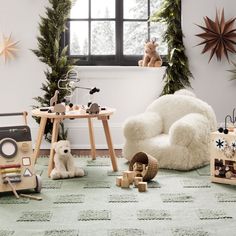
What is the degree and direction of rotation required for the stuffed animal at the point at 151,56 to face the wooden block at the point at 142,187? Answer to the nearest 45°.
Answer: approximately 45° to its left

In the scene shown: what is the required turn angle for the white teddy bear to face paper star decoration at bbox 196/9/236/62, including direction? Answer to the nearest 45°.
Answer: approximately 135° to its left

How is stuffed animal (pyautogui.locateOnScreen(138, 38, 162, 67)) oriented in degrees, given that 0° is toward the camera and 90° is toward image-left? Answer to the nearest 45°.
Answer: approximately 45°

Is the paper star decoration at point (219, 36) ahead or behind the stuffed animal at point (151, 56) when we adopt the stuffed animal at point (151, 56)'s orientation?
behind

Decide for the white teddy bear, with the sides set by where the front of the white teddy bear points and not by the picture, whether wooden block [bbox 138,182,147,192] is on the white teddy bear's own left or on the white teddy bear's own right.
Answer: on the white teddy bear's own left
